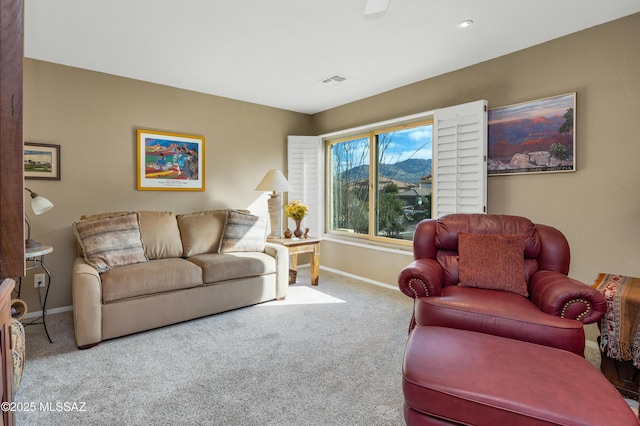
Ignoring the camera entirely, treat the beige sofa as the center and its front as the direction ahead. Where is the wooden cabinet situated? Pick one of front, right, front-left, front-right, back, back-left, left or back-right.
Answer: front-right

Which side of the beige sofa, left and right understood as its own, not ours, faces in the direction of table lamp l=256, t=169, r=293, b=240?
left

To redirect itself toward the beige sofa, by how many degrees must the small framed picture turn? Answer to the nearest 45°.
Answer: approximately 45° to its left

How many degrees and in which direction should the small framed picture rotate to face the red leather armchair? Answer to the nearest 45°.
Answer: approximately 45° to its left

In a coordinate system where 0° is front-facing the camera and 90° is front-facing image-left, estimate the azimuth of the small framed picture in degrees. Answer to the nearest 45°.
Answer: approximately 0°

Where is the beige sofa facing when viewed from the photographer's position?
facing the viewer and to the right of the viewer

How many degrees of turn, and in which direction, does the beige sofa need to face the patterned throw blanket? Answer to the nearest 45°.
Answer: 0° — it already faces it

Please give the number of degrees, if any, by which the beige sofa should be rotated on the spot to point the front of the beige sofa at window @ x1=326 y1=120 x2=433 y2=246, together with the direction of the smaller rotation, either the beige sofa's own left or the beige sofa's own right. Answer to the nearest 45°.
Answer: approximately 45° to the beige sofa's own left

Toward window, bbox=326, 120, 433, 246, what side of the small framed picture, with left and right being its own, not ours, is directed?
left

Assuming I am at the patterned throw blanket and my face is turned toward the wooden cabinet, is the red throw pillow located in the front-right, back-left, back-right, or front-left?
front-right

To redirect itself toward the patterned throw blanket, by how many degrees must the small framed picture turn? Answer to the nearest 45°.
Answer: approximately 45° to its left

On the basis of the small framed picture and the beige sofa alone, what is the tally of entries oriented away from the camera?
0

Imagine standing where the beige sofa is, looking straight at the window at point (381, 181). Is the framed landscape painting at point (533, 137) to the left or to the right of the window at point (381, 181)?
right
